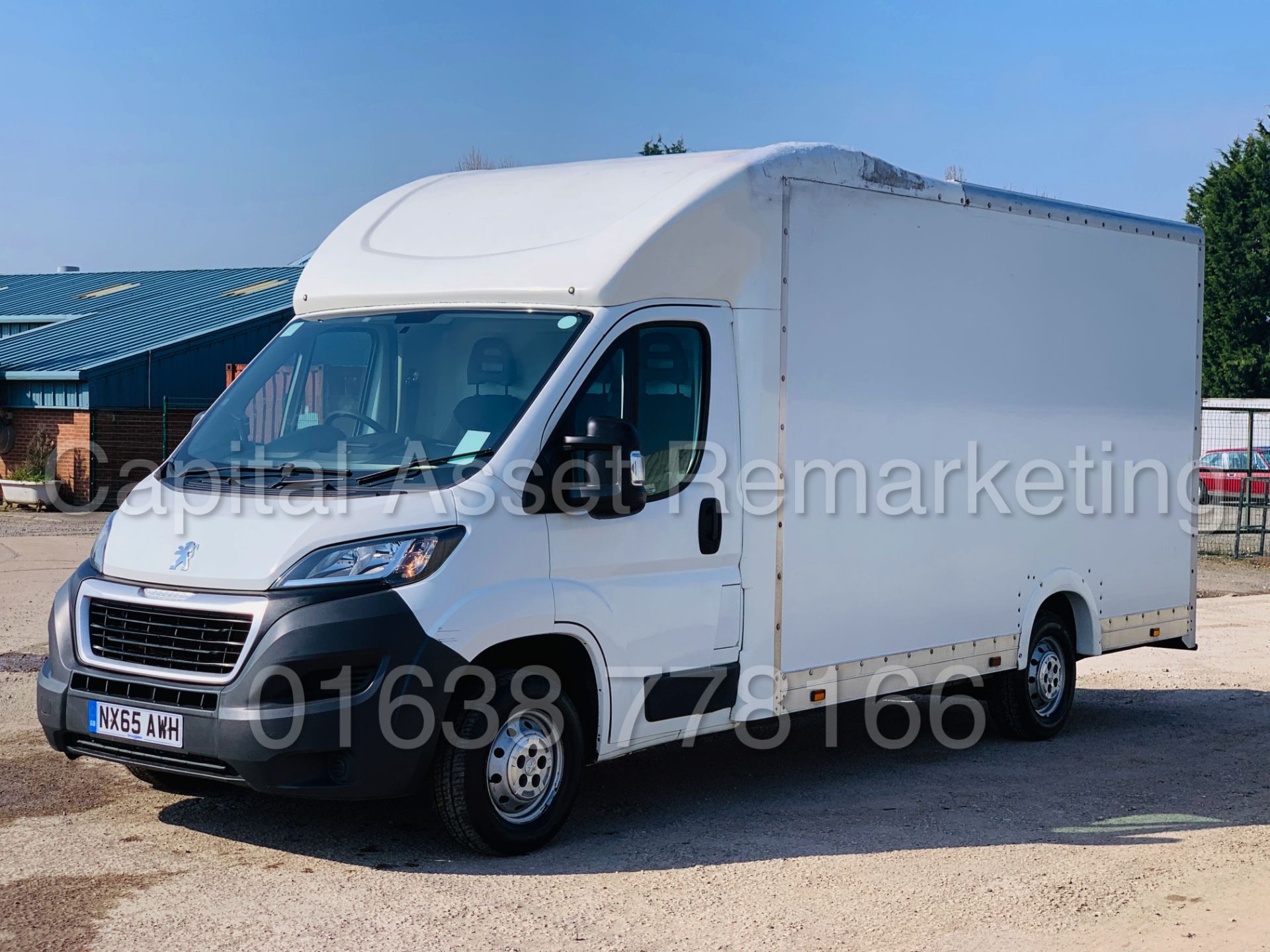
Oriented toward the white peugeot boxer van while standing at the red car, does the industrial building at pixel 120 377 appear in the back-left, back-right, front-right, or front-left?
front-right

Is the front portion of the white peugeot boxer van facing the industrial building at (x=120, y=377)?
no

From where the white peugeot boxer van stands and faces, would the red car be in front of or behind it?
behind

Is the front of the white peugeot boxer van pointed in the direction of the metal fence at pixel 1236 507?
no

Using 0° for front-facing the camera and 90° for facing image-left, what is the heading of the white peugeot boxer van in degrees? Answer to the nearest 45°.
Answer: approximately 45°
